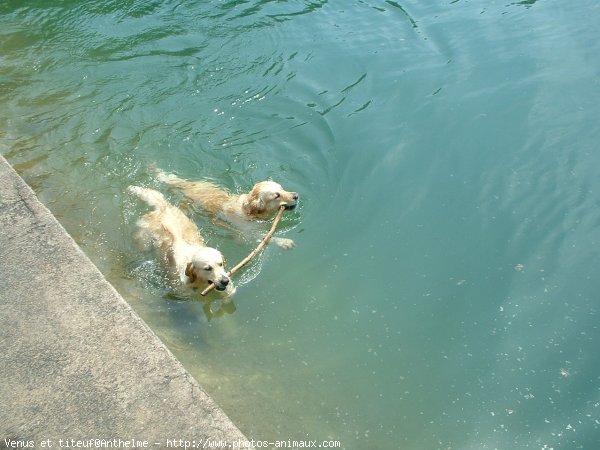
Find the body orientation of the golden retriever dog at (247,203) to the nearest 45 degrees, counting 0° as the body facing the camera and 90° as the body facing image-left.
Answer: approximately 315°

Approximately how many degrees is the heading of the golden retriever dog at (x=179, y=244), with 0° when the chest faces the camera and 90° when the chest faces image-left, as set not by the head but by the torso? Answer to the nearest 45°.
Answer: approximately 315°

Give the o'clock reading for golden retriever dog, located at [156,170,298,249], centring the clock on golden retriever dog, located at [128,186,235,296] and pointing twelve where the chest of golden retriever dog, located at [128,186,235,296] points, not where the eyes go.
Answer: golden retriever dog, located at [156,170,298,249] is roughly at 9 o'clock from golden retriever dog, located at [128,186,235,296].

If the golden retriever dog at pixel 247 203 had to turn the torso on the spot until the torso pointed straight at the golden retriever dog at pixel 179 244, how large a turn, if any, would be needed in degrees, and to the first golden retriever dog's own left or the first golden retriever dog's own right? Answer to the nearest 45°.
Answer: approximately 90° to the first golden retriever dog's own right
